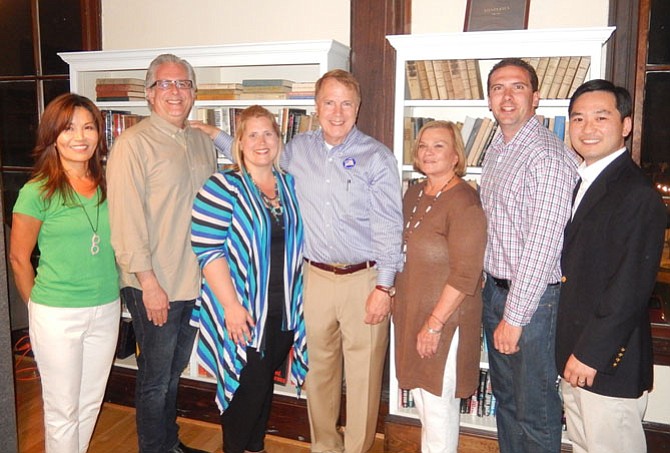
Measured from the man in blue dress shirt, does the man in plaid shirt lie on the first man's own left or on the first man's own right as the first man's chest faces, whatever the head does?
on the first man's own left

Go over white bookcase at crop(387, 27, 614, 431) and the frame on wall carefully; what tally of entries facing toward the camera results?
2

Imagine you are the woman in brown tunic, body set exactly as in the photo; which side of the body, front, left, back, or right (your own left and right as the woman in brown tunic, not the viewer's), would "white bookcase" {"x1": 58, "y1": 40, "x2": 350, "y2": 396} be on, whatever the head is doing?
right

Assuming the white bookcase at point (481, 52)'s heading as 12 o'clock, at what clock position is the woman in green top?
The woman in green top is roughly at 2 o'clock from the white bookcase.

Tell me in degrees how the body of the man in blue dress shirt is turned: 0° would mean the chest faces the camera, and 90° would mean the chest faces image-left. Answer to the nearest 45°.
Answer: approximately 0°
